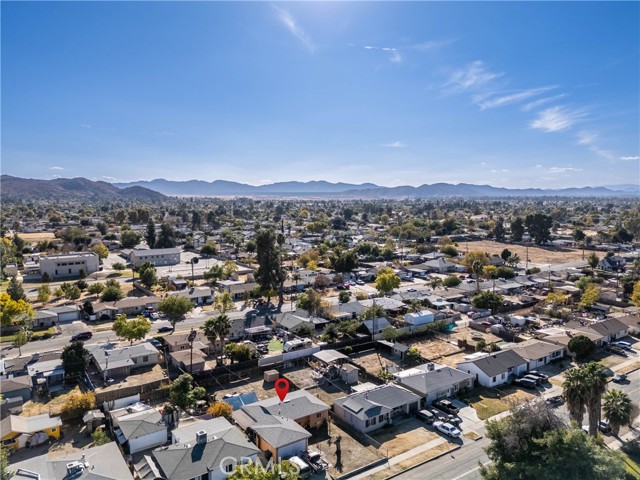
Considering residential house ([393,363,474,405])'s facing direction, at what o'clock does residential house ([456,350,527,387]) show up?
residential house ([456,350,527,387]) is roughly at 9 o'clock from residential house ([393,363,474,405]).

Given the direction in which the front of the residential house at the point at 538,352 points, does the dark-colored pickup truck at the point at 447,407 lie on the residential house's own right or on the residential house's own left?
on the residential house's own right

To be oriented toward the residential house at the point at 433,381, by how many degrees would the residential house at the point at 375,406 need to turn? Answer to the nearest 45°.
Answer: approximately 90° to its left

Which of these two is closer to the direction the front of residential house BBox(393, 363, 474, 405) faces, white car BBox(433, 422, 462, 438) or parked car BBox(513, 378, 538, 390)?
the white car

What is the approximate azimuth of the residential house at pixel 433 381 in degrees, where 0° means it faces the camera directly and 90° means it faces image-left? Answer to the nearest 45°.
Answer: approximately 315°

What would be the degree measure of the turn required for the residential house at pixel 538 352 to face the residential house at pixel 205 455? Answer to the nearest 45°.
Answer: approximately 90° to its right

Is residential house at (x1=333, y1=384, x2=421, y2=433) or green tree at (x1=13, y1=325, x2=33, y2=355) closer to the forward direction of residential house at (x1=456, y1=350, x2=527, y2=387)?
the residential house

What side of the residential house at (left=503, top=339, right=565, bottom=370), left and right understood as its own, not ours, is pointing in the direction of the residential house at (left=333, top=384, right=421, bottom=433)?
right

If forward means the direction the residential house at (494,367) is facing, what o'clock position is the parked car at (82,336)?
The parked car is roughly at 4 o'clock from the residential house.

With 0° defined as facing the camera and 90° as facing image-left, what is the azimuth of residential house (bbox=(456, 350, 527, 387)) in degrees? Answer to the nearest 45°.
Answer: approximately 315°

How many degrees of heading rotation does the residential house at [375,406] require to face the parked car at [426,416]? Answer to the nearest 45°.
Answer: approximately 45° to its left

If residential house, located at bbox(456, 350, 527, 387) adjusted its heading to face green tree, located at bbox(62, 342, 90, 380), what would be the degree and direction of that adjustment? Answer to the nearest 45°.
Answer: approximately 90° to its right
